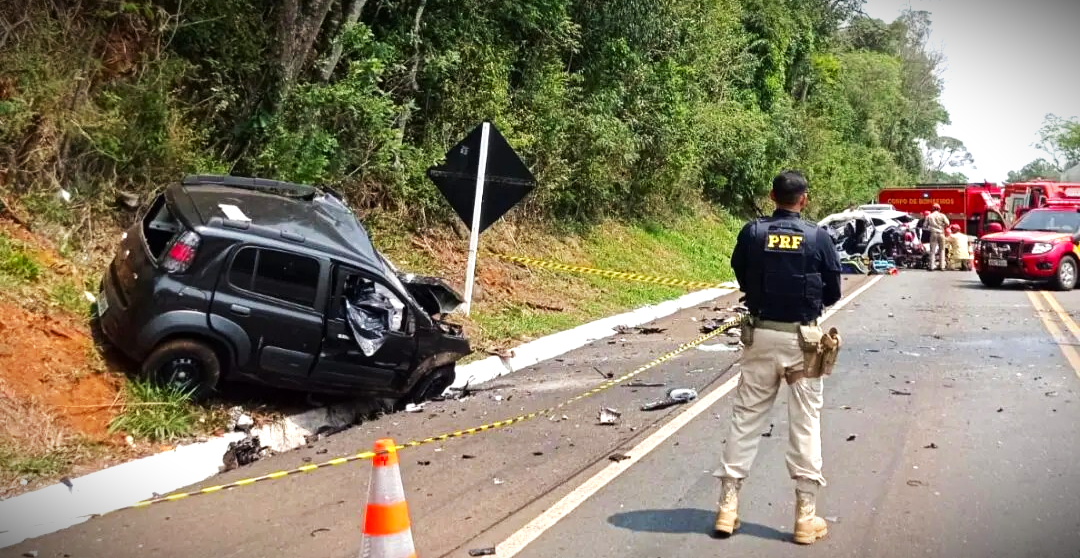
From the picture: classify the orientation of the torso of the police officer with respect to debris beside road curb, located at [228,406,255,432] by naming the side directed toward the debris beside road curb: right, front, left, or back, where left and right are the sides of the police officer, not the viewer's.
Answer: left

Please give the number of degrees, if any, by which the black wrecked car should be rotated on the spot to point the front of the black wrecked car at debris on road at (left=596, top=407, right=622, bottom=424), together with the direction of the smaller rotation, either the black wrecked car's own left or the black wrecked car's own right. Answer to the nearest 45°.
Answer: approximately 45° to the black wrecked car's own right

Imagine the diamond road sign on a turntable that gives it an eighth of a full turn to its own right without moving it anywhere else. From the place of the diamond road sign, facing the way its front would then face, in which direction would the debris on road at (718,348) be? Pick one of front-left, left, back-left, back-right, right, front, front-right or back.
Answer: front-right

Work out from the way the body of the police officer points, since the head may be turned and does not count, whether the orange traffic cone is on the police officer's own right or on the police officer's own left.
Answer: on the police officer's own left

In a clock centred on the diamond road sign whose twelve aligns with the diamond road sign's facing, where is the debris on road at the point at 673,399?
The debris on road is roughly at 5 o'clock from the diamond road sign.

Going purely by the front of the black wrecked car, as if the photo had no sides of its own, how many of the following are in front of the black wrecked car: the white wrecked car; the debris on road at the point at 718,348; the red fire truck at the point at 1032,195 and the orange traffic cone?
3

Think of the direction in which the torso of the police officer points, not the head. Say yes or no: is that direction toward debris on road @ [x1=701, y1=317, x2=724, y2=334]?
yes

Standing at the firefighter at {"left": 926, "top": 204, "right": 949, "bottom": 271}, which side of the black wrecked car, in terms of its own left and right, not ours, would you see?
front

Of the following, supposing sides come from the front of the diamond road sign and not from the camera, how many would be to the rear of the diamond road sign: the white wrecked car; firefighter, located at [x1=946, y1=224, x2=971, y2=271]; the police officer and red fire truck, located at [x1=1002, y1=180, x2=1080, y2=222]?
1

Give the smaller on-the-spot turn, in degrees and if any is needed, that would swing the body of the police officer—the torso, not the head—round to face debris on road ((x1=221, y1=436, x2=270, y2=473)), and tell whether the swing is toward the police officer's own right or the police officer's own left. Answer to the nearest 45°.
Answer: approximately 90° to the police officer's own left

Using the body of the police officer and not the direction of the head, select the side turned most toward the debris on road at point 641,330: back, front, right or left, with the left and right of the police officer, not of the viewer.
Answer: front

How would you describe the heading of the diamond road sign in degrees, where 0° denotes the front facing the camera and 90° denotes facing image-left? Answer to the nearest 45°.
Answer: approximately 180°

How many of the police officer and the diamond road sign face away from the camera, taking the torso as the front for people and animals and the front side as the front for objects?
2

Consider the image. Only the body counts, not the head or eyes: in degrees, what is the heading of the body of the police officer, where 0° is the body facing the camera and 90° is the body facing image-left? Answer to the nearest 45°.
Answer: approximately 180°

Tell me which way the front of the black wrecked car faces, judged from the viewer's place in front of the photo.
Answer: facing away from the viewer and to the right of the viewer
